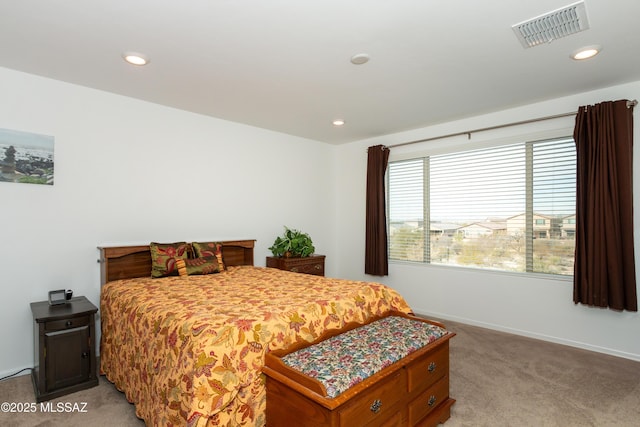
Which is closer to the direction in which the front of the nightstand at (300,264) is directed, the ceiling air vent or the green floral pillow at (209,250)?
the ceiling air vent

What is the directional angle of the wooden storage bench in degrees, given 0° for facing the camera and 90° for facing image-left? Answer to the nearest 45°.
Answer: approximately 315°

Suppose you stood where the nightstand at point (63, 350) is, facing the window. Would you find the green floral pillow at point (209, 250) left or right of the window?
left

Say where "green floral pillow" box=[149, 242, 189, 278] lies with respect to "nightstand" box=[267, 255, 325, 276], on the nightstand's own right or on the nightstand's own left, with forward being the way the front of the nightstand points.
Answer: on the nightstand's own right

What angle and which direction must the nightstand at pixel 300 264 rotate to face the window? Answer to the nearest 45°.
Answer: approximately 45° to its left

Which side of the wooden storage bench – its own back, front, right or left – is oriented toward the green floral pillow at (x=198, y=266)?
back

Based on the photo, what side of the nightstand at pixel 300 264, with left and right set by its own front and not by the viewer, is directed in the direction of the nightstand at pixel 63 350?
right

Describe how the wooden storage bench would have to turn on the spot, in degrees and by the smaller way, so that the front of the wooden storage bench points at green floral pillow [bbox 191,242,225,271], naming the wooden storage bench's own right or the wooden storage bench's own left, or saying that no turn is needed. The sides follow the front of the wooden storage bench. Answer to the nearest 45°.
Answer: approximately 180°

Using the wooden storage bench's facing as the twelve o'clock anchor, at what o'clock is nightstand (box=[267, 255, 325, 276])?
The nightstand is roughly at 7 o'clock from the wooden storage bench.
